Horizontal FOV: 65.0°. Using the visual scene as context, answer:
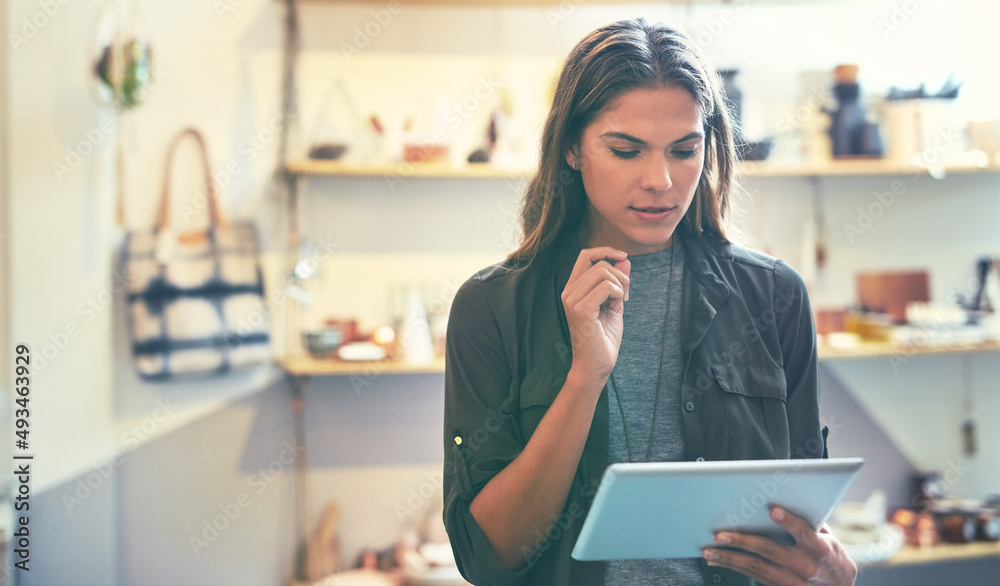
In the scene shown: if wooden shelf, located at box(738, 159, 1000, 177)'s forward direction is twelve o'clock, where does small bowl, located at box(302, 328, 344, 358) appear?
The small bowl is roughly at 2 o'clock from the wooden shelf.

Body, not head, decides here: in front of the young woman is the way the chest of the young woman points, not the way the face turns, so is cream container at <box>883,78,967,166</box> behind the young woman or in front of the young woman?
behind

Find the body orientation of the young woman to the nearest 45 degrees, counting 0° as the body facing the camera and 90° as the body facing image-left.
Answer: approximately 0°

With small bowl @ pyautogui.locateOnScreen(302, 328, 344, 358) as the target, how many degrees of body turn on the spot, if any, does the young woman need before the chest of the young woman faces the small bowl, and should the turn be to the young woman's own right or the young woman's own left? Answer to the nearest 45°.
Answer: approximately 135° to the young woman's own right
